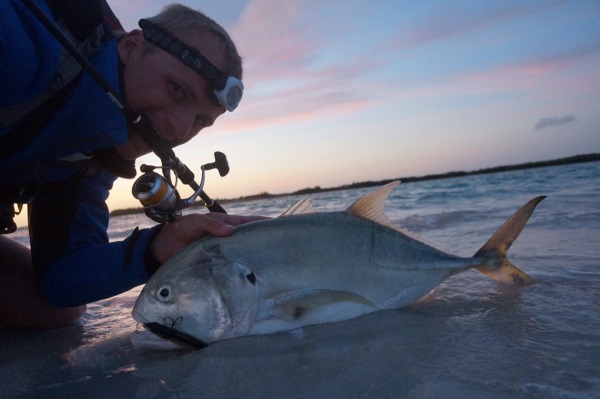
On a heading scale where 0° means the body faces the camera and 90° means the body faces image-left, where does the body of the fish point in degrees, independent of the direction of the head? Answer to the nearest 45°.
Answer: approximately 90°

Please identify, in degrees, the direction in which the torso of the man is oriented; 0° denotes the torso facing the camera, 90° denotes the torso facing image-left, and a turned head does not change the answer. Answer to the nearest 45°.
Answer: approximately 315°
